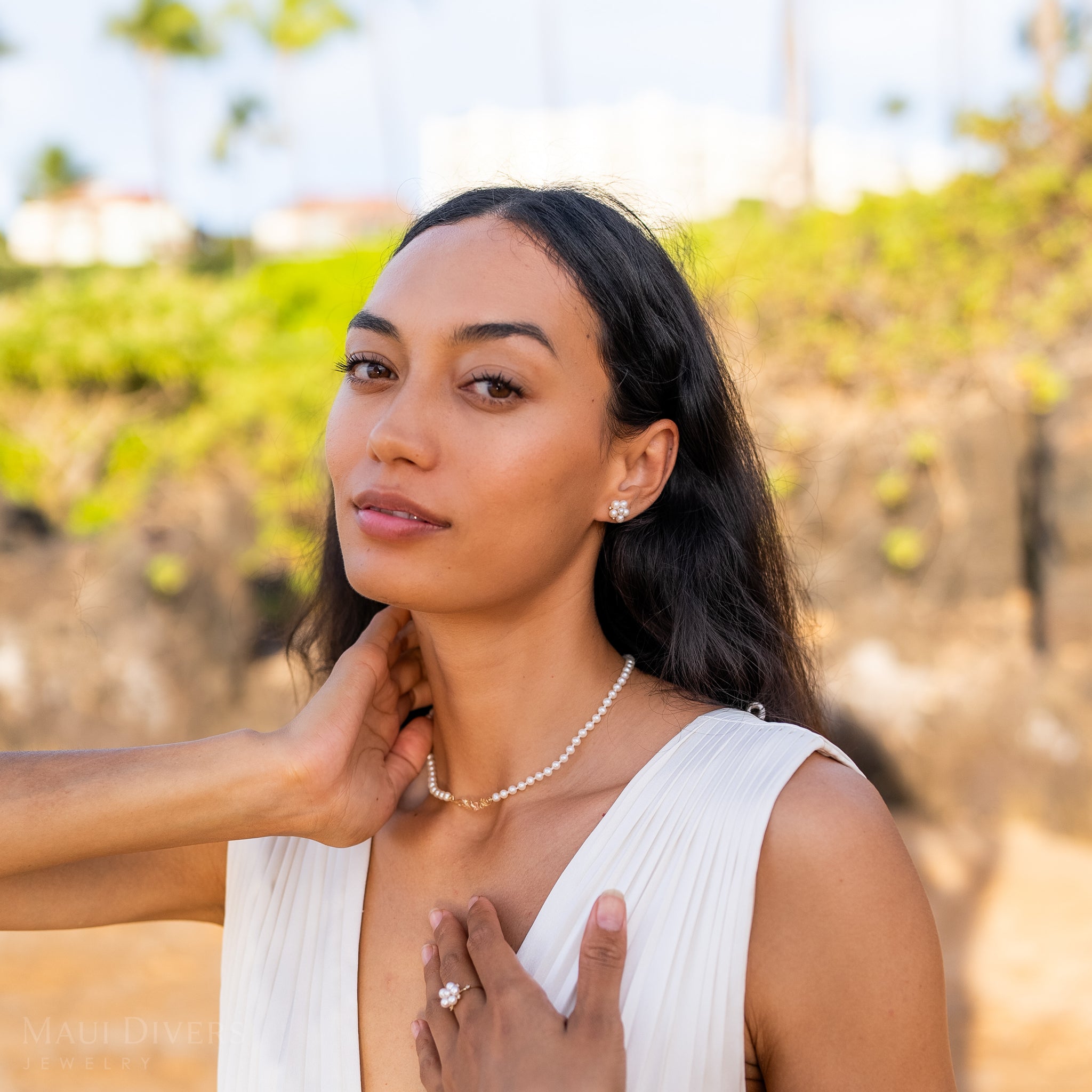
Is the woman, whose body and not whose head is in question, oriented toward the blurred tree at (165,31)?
no

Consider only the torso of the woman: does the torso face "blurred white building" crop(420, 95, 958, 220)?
no

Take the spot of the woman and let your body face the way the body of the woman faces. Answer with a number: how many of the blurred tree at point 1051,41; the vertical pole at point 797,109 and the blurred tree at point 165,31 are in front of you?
0

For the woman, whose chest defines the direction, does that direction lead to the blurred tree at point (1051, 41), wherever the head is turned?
no

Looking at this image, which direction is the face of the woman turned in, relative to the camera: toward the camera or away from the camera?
toward the camera

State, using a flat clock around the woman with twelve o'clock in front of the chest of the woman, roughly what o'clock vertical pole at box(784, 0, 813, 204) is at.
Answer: The vertical pole is roughly at 5 o'clock from the woman.

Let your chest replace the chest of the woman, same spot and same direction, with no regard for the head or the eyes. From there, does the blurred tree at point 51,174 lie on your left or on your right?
on your right
